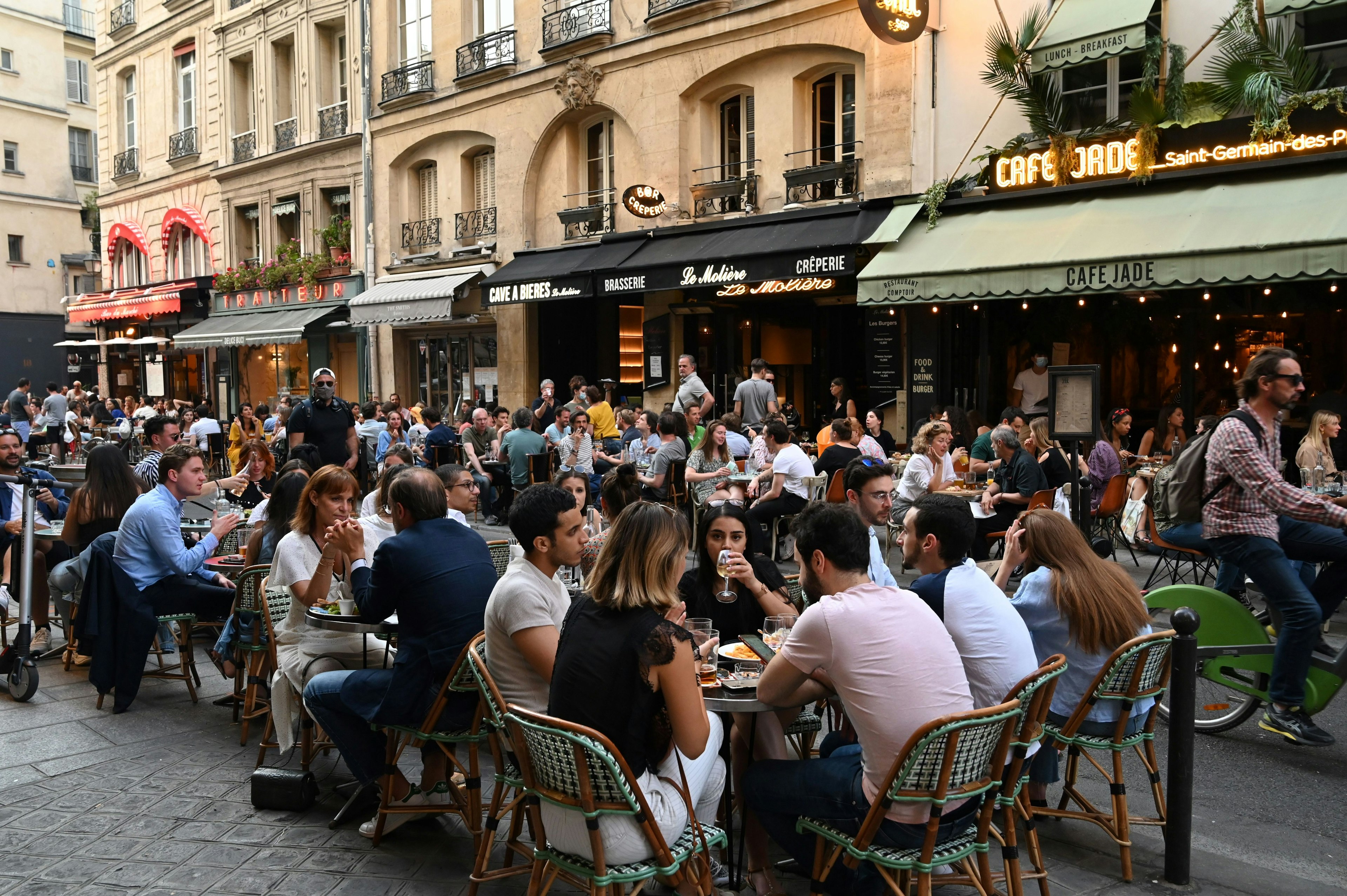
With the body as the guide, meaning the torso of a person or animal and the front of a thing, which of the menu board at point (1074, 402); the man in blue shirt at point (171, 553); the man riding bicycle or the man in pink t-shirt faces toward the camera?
the menu board

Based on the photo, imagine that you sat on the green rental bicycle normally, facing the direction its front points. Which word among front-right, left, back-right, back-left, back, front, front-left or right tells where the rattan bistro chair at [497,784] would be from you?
back-right

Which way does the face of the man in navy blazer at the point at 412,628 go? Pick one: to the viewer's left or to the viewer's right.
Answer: to the viewer's left

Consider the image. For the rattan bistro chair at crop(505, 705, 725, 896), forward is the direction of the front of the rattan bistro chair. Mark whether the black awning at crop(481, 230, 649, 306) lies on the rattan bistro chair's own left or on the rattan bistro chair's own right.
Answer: on the rattan bistro chair's own left

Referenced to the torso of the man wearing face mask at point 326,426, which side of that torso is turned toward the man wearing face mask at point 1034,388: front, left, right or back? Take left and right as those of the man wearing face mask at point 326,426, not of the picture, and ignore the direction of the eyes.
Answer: left

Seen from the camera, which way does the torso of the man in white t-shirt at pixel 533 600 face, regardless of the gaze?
to the viewer's right

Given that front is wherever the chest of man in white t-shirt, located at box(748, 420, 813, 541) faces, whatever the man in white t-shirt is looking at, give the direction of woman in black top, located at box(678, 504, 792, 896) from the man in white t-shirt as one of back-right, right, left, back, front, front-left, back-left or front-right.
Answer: left

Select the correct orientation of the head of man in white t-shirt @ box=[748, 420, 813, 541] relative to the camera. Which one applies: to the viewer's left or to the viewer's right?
to the viewer's left

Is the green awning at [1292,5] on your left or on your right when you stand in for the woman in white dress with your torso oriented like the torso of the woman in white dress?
on your left

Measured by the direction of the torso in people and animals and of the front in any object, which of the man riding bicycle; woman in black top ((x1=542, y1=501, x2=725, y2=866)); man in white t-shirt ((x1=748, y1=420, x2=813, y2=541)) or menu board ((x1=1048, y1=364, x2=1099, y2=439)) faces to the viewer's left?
the man in white t-shirt

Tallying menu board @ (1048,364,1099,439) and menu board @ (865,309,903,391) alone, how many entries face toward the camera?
2

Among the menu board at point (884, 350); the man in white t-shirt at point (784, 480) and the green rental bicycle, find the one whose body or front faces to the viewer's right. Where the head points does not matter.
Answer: the green rental bicycle
